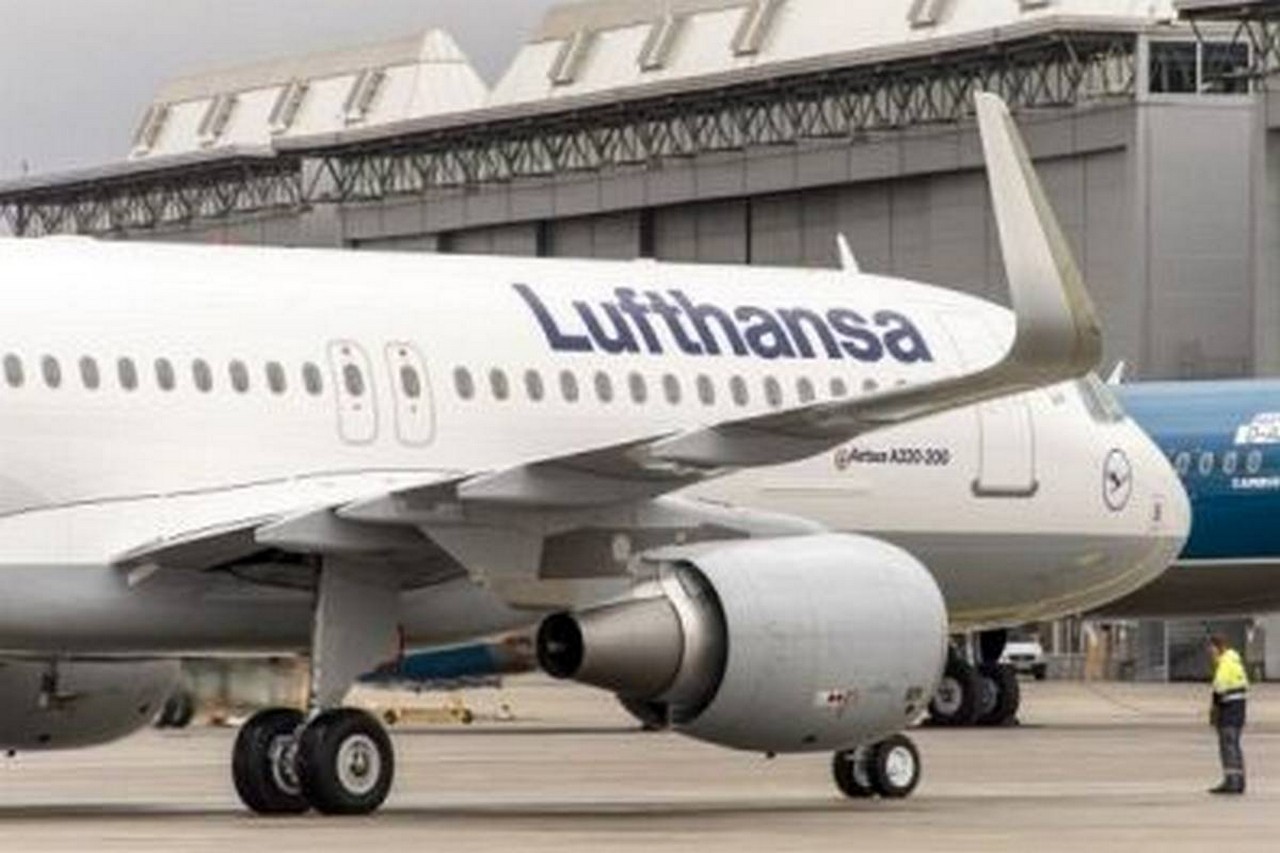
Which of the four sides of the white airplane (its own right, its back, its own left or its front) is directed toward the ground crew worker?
front

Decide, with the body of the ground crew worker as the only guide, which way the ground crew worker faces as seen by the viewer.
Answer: to the viewer's left

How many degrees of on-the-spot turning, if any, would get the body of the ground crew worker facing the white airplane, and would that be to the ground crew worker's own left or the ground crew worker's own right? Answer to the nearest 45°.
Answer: approximately 45° to the ground crew worker's own left

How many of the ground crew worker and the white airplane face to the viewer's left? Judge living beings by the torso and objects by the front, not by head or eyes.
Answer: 1

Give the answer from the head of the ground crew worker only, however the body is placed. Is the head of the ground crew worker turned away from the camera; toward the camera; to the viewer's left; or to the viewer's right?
to the viewer's left

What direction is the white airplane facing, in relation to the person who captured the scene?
facing away from the viewer and to the right of the viewer

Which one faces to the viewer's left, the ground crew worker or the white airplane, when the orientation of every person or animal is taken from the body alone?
the ground crew worker
